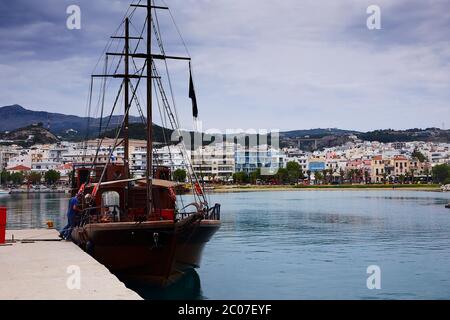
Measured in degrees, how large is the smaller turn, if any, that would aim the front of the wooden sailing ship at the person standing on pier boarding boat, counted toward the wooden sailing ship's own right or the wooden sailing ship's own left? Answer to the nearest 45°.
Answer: approximately 90° to the wooden sailing ship's own right

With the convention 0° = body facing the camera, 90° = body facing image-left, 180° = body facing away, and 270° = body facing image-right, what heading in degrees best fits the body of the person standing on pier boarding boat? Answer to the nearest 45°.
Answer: approximately 270°

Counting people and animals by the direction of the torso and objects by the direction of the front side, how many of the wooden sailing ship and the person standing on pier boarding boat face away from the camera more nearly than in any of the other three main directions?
0

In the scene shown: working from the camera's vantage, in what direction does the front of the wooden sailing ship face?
facing the viewer and to the right of the viewer

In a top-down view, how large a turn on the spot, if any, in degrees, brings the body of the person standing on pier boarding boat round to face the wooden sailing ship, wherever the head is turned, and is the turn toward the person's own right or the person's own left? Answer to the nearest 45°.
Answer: approximately 45° to the person's own right
